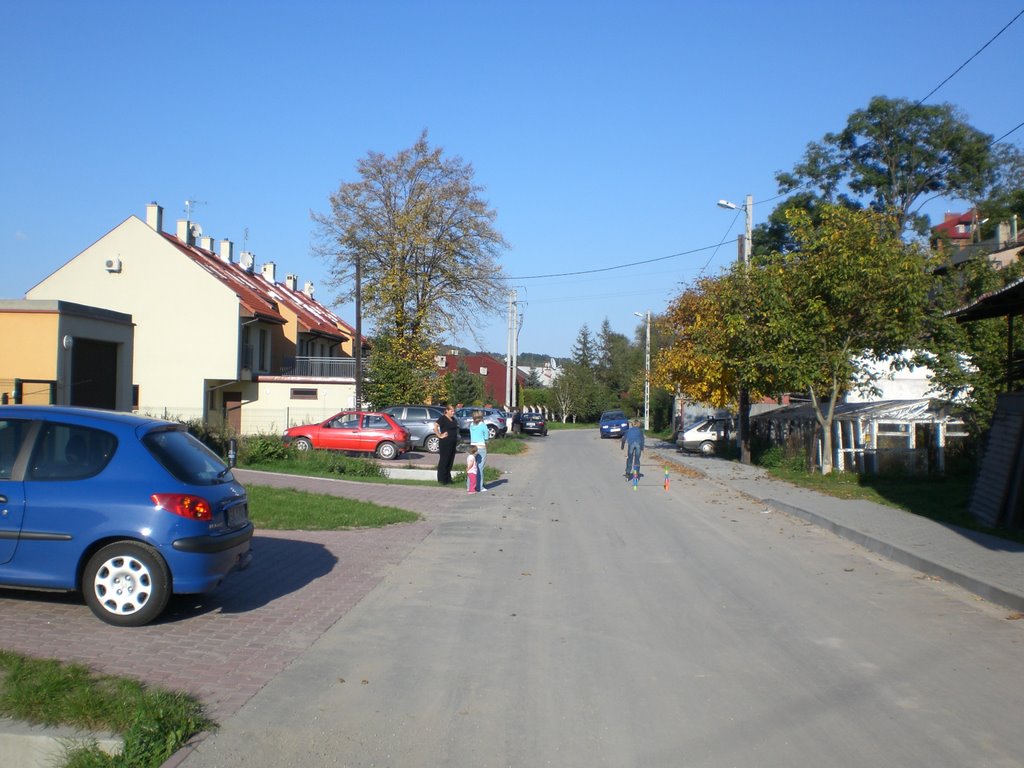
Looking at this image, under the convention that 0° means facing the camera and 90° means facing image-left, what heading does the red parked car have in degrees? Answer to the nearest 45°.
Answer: approximately 90°

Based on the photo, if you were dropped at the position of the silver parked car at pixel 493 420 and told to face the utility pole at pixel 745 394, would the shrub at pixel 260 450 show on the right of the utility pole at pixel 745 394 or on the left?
right

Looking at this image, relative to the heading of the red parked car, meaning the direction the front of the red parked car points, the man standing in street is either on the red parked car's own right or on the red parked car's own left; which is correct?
on the red parked car's own left

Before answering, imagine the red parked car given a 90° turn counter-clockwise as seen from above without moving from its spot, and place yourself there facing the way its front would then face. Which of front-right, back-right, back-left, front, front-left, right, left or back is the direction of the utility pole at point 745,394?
left

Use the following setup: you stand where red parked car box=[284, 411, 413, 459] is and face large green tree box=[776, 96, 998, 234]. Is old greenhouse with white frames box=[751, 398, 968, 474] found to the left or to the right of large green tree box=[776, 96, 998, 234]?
right

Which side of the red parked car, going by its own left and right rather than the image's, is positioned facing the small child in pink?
left

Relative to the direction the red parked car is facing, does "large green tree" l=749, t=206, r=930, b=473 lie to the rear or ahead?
to the rear

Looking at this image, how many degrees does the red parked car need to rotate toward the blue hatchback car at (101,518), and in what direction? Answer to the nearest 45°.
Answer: approximately 90° to its left

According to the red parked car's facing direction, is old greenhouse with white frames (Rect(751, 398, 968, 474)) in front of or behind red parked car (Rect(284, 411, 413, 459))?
behind
